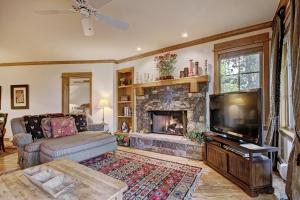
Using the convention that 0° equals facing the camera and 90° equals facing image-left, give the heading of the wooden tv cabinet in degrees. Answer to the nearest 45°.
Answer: approximately 45°

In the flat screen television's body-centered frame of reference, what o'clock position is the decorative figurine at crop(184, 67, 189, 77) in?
The decorative figurine is roughly at 3 o'clock from the flat screen television.

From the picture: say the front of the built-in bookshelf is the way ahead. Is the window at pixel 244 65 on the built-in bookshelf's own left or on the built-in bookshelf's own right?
on the built-in bookshelf's own left

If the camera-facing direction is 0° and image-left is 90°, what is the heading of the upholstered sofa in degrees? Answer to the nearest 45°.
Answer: approximately 315°

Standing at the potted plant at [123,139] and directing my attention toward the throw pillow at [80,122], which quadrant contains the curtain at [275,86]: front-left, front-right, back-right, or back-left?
back-left

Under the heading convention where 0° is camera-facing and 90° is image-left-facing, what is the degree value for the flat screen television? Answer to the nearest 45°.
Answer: approximately 45°

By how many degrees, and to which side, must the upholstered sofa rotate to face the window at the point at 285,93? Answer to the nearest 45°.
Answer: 0° — it already faces it

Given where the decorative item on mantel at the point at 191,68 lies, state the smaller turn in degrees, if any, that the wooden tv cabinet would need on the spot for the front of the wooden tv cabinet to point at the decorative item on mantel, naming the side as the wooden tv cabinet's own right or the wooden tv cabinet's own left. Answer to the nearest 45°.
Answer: approximately 90° to the wooden tv cabinet's own right
